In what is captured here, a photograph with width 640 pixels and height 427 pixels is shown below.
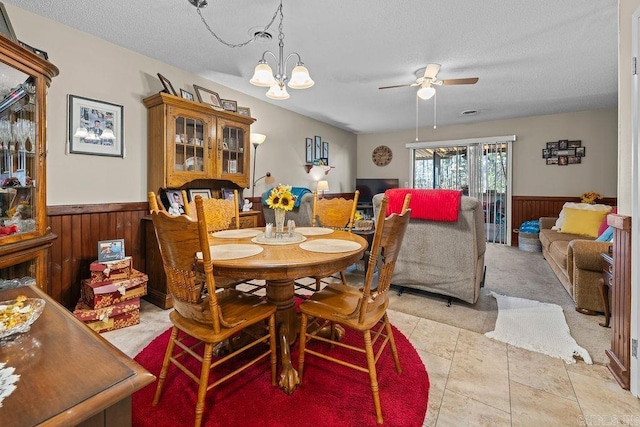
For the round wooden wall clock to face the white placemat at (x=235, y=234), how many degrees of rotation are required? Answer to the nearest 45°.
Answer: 0° — it already faces it

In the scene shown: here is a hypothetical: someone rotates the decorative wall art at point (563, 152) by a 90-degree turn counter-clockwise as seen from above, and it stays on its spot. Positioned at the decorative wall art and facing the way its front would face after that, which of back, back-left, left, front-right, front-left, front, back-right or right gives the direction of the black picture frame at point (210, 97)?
back-right

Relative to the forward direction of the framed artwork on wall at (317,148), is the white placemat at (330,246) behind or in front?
in front

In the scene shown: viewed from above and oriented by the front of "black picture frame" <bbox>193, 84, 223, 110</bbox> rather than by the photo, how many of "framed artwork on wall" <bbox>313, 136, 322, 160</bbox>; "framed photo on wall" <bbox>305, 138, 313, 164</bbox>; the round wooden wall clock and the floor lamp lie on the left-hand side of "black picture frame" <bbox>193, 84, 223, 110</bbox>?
4

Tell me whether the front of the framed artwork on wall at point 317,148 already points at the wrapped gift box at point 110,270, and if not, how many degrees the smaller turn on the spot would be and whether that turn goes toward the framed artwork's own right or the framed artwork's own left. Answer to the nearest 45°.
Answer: approximately 90° to the framed artwork's own right

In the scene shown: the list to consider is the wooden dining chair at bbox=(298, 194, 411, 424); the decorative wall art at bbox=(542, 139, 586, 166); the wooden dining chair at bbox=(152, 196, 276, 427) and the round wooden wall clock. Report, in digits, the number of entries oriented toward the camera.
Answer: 2

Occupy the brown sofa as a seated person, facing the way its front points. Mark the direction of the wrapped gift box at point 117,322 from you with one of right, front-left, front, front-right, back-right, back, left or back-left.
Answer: front-left

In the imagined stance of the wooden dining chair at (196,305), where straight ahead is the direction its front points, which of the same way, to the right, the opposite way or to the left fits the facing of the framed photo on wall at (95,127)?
to the right

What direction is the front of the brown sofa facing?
to the viewer's left

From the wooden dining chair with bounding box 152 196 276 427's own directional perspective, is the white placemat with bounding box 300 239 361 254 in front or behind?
in front

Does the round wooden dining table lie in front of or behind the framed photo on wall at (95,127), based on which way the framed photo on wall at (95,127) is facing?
in front

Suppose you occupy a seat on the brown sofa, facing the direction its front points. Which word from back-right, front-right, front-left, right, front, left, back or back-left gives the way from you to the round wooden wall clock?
front-right

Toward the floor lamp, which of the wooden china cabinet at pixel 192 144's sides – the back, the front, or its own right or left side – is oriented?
left

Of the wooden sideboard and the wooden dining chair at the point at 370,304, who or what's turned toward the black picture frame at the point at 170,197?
the wooden dining chair

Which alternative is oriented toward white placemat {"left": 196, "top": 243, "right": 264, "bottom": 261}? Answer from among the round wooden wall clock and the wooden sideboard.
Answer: the round wooden wall clock
